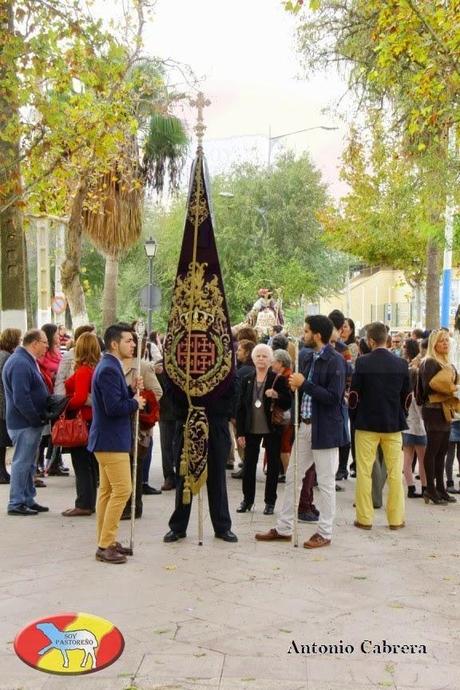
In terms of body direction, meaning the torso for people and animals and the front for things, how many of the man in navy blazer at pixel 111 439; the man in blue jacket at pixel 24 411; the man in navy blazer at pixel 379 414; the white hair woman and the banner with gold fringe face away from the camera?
1

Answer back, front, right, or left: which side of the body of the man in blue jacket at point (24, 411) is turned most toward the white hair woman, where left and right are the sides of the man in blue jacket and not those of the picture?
front

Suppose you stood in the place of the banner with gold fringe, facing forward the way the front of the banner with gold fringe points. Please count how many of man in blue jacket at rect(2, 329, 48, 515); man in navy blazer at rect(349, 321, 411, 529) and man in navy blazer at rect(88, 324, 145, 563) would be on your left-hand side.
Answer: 1

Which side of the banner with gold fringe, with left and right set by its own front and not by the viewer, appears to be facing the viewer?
front

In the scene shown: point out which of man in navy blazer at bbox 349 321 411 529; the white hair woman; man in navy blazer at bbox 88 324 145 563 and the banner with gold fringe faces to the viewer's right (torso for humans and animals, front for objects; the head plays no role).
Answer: man in navy blazer at bbox 88 324 145 563

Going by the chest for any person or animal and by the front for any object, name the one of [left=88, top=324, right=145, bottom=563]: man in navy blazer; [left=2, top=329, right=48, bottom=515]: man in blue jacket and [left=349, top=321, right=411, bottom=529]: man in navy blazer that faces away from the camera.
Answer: [left=349, top=321, right=411, bottom=529]: man in navy blazer

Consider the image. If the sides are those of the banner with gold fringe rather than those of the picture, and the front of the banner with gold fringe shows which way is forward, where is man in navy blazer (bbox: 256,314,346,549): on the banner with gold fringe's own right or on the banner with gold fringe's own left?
on the banner with gold fringe's own left

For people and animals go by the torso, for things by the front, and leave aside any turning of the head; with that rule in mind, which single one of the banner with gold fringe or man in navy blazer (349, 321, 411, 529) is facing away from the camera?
the man in navy blazer

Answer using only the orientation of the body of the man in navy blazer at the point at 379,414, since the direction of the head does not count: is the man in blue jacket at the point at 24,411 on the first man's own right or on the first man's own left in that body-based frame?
on the first man's own left

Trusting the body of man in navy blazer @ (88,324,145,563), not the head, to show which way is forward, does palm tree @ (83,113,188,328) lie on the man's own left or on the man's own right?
on the man's own left

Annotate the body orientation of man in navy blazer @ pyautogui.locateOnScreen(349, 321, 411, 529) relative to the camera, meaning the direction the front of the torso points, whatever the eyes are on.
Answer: away from the camera

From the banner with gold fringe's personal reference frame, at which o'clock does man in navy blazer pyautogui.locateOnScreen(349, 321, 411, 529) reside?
The man in navy blazer is roughly at 9 o'clock from the banner with gold fringe.

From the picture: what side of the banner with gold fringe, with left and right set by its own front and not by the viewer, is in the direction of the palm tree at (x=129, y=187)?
back

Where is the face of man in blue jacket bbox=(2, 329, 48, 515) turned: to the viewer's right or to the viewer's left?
to the viewer's right
